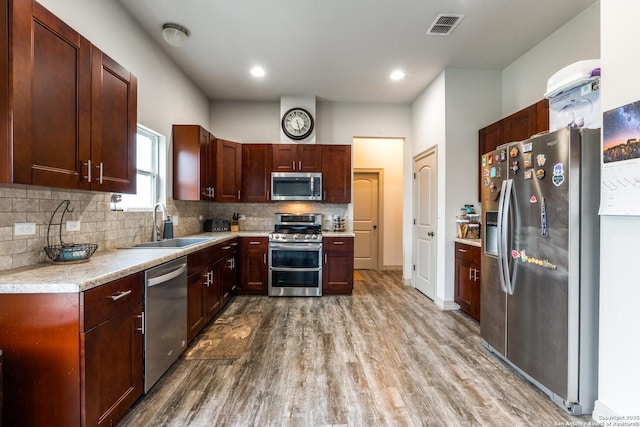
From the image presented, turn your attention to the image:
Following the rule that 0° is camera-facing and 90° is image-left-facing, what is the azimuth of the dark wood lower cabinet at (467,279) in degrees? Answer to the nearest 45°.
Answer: approximately 45°

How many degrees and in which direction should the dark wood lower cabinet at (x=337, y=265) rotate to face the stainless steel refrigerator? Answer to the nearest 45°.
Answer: approximately 45° to its left

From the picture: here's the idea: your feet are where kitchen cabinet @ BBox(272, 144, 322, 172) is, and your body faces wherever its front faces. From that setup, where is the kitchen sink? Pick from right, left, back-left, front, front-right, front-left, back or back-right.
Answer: front-right

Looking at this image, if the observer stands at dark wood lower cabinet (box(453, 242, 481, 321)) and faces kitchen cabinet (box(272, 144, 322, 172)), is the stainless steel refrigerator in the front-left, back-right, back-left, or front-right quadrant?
back-left

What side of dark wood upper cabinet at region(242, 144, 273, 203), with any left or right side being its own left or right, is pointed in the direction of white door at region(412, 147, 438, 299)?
left

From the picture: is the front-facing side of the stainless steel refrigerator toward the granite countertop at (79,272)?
yes

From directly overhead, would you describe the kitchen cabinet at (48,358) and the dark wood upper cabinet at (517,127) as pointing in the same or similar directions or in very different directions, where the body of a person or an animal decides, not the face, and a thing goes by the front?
very different directions

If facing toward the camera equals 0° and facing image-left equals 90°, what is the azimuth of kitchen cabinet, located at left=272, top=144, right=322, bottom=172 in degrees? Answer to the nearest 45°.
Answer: approximately 0°

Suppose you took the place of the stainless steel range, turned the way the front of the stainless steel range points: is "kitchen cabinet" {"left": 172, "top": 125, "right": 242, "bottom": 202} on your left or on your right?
on your right

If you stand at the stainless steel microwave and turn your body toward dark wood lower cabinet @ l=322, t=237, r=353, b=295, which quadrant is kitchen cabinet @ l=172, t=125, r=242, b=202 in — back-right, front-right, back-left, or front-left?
back-right
